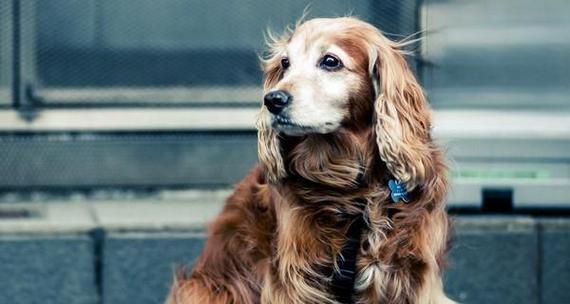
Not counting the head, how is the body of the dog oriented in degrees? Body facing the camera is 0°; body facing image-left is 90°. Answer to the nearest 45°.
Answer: approximately 315°

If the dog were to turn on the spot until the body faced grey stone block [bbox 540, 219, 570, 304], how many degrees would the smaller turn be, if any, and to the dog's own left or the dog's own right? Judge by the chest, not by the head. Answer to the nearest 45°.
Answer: approximately 90° to the dog's own left

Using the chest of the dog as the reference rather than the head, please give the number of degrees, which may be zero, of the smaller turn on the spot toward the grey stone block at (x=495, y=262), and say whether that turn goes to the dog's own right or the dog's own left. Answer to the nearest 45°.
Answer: approximately 90° to the dog's own left
